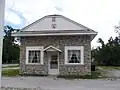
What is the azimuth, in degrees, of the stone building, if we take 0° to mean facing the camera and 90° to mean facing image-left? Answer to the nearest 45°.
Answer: approximately 0°
